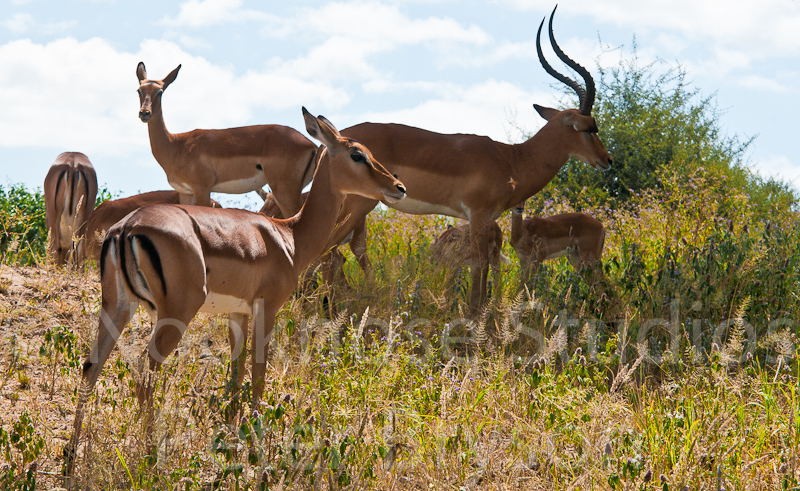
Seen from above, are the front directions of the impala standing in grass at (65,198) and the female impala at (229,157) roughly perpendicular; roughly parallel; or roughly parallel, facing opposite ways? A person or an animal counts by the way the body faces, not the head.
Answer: roughly perpendicular

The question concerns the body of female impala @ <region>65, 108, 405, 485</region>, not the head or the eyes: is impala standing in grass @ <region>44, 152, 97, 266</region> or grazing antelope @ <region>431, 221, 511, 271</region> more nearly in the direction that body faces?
the grazing antelope

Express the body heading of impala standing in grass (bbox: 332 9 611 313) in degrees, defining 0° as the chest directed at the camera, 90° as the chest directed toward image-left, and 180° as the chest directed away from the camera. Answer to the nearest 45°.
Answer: approximately 270°

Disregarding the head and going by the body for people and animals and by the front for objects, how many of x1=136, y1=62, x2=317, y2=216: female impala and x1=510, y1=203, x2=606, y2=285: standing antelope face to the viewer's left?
2

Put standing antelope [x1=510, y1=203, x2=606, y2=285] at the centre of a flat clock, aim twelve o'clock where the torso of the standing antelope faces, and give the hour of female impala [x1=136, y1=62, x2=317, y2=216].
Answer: The female impala is roughly at 11 o'clock from the standing antelope.

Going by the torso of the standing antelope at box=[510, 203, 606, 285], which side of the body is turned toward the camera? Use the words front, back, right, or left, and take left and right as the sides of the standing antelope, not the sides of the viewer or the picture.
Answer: left

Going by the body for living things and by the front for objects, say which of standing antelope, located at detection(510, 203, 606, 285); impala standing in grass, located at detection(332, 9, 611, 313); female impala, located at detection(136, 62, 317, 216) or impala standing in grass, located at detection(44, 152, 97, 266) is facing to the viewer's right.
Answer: impala standing in grass, located at detection(332, 9, 611, 313)

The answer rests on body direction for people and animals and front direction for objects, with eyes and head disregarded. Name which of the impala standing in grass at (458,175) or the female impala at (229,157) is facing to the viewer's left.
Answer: the female impala

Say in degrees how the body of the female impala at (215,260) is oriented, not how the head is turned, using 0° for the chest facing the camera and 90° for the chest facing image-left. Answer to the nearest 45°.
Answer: approximately 225°

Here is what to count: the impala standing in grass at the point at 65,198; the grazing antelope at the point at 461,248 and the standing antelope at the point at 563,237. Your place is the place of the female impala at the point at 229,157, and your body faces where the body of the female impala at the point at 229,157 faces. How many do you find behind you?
2

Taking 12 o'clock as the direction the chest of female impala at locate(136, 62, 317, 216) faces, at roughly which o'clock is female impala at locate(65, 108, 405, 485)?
female impala at locate(65, 108, 405, 485) is roughly at 9 o'clock from female impala at locate(136, 62, 317, 216).

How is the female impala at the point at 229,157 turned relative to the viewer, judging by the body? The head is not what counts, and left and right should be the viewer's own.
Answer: facing to the left of the viewer

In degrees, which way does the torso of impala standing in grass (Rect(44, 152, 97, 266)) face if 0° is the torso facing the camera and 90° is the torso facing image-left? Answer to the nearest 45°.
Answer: approximately 180°
